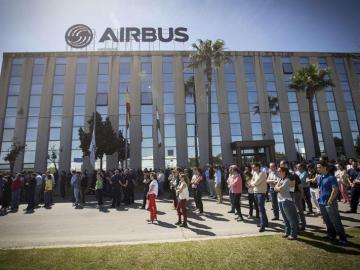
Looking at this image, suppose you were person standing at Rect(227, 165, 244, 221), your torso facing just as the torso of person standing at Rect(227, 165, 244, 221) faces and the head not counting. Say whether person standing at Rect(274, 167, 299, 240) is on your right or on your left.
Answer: on your left

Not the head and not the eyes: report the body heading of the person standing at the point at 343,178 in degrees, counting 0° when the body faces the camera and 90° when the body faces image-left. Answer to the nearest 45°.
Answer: approximately 45°

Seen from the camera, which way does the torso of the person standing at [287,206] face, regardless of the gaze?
to the viewer's left

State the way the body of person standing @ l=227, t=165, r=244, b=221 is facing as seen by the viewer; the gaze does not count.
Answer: to the viewer's left

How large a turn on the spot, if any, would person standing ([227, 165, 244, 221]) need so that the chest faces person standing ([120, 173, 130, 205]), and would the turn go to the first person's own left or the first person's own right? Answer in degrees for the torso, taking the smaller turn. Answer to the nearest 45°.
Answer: approximately 45° to the first person's own right

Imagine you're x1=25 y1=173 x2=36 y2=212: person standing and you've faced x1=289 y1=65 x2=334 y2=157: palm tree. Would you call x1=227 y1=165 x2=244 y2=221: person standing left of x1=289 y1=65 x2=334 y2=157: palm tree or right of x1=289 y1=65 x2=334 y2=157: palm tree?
right

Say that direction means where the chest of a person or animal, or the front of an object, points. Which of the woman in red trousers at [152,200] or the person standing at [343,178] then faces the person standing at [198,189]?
the person standing at [343,178]
